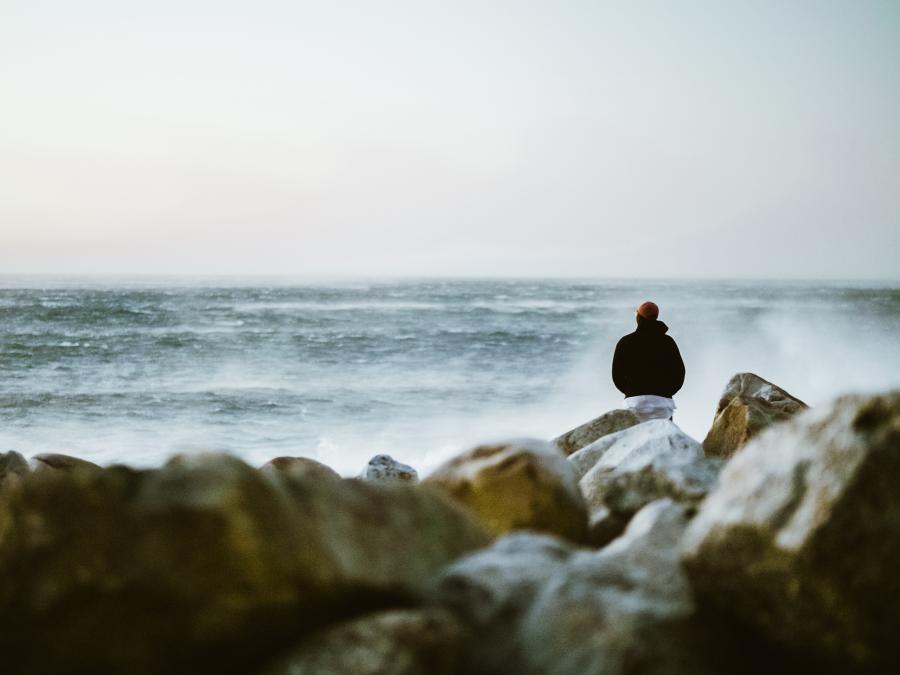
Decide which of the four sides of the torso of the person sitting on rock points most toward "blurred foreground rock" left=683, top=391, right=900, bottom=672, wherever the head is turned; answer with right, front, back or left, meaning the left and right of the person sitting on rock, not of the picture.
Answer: back

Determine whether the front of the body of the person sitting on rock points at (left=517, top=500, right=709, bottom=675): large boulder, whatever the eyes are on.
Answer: no

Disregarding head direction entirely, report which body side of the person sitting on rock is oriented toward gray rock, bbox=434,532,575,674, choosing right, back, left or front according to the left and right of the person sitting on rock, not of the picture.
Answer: back

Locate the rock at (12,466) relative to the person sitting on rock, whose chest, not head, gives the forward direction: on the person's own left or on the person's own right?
on the person's own left

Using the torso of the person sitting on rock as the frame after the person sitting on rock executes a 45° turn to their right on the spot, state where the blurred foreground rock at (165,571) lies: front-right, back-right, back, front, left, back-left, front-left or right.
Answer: back-right

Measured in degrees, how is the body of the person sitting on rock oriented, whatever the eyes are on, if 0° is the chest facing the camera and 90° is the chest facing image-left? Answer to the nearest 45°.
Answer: approximately 180°

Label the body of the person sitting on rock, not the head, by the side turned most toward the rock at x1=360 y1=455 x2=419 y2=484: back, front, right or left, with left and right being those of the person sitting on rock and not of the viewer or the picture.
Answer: left

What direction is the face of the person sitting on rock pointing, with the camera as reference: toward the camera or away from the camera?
away from the camera

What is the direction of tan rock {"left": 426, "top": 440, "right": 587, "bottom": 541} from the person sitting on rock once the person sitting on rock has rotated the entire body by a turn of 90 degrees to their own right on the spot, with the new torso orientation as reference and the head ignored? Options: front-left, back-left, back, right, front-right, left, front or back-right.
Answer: right

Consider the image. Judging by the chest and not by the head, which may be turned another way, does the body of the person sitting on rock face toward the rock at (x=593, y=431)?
no

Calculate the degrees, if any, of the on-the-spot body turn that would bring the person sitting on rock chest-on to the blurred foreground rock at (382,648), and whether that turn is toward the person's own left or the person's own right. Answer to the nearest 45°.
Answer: approximately 180°

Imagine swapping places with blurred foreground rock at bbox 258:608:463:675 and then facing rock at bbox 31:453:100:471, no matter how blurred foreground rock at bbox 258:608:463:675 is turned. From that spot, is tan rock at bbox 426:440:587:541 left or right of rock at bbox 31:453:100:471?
right
